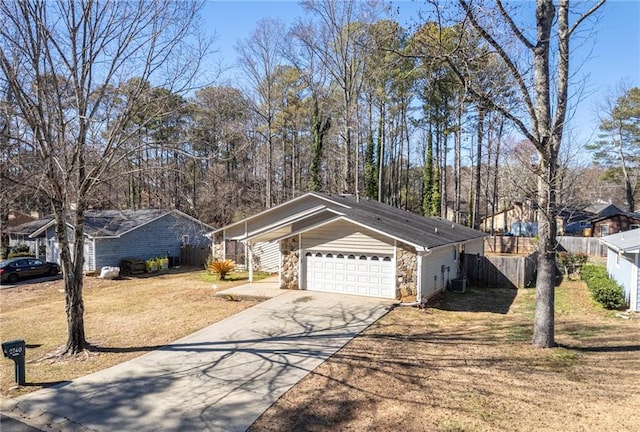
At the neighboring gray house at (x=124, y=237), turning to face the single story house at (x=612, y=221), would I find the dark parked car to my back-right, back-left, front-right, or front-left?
back-right

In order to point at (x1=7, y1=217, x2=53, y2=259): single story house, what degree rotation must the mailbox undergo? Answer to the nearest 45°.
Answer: approximately 135° to its right

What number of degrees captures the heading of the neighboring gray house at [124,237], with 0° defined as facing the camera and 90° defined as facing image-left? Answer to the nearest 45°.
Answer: approximately 45°

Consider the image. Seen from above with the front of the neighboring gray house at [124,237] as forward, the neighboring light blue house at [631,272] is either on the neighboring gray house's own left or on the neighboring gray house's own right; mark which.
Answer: on the neighboring gray house's own left

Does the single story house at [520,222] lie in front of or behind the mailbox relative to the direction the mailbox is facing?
behind

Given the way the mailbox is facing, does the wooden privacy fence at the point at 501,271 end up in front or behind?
behind

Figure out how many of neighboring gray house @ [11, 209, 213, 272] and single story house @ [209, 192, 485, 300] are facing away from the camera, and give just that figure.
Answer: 0

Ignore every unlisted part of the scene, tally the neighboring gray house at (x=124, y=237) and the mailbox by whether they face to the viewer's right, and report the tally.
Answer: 0

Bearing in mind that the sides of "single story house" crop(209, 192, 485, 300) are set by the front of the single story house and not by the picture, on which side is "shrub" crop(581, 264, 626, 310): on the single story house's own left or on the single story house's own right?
on the single story house's own left

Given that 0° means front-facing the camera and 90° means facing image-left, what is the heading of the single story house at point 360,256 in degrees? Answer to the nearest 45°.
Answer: approximately 45°
